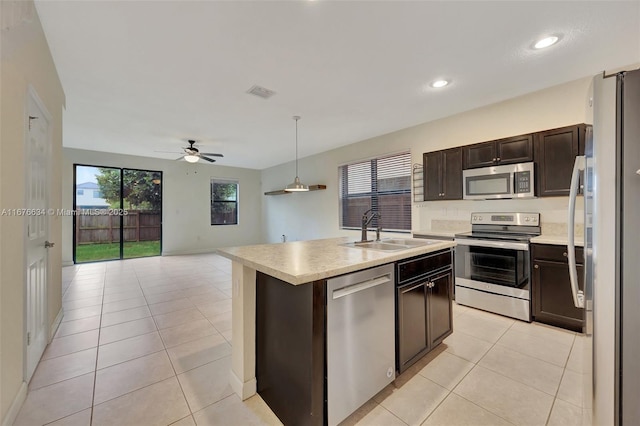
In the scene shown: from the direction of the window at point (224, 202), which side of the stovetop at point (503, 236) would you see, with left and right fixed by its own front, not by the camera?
right

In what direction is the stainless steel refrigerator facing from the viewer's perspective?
to the viewer's left

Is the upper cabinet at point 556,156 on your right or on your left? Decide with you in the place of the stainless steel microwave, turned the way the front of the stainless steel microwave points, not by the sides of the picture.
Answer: on your left

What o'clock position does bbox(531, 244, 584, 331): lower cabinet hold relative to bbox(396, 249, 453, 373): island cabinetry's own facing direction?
The lower cabinet is roughly at 9 o'clock from the island cabinetry.

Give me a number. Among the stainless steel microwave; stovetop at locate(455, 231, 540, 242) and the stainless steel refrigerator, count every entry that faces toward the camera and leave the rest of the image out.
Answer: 2

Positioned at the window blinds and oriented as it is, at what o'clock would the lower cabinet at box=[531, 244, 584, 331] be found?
The lower cabinet is roughly at 9 o'clock from the window blinds.
